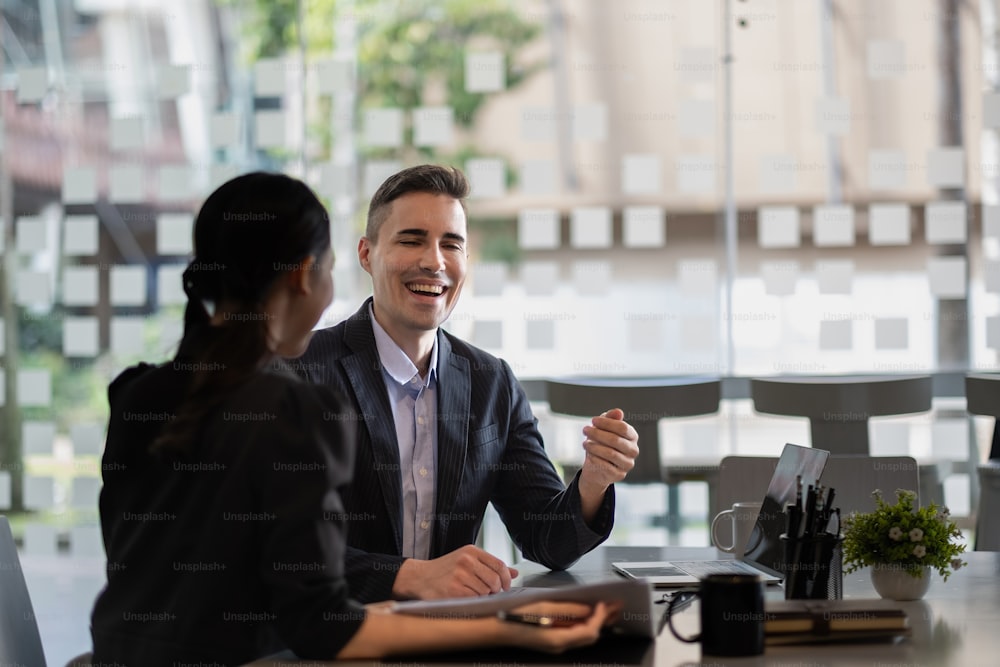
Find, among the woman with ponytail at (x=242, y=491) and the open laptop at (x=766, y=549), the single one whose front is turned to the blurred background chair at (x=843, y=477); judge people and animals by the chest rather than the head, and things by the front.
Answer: the woman with ponytail

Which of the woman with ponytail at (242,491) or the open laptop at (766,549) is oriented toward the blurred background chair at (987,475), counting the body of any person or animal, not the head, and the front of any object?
the woman with ponytail

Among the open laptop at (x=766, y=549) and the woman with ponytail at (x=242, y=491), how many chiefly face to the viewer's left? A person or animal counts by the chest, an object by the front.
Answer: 1

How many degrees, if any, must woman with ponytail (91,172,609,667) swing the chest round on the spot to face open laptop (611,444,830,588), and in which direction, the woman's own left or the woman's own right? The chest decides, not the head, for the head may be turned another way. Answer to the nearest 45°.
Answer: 0° — they already face it

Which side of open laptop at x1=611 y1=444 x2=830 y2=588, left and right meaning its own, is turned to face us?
left

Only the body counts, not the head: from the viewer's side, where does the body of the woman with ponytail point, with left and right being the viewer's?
facing away from the viewer and to the right of the viewer

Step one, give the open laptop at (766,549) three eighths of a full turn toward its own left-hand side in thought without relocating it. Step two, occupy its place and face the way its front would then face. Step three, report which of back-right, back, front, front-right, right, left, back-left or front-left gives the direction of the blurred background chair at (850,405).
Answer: back-left

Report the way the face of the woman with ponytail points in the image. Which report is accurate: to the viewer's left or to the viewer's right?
to the viewer's right

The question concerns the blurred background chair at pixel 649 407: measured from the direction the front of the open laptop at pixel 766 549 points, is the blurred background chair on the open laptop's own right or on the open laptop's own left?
on the open laptop's own right

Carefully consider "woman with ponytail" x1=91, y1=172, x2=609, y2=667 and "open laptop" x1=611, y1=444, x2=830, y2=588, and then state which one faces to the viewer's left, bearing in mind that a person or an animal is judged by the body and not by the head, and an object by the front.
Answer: the open laptop
